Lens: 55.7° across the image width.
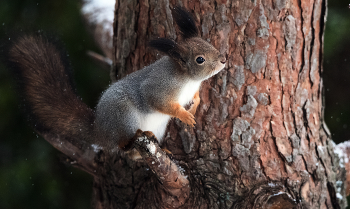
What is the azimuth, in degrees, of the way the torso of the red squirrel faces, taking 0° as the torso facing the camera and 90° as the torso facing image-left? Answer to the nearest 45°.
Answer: approximately 270°

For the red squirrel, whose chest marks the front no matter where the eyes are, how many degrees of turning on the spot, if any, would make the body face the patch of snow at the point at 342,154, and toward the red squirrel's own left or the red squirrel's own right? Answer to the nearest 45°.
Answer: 0° — it already faces it
